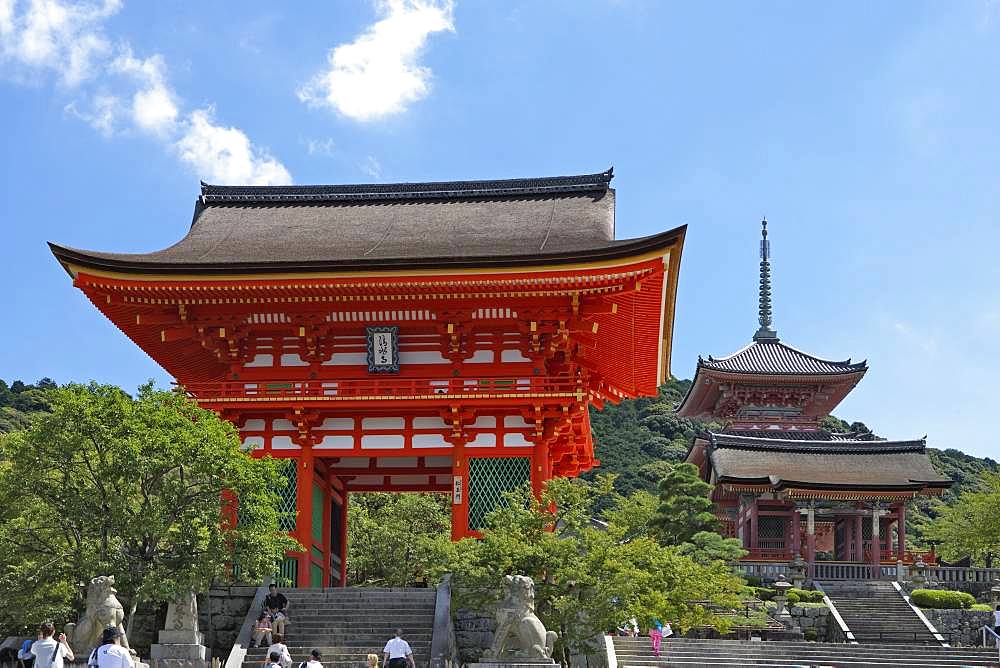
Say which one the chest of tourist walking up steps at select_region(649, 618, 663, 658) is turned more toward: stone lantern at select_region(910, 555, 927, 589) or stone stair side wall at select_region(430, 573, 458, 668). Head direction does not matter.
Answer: the stone lantern

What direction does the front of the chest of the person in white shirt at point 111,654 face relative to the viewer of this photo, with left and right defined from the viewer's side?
facing away from the viewer

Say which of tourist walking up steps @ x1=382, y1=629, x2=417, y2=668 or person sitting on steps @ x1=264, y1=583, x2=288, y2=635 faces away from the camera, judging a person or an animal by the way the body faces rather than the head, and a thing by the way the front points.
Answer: the tourist walking up steps

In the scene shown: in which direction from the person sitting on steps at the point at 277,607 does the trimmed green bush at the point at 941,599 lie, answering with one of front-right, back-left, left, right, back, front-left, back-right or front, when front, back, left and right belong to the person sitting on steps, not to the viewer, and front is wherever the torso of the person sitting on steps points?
back-left

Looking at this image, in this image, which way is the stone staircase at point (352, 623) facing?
toward the camera

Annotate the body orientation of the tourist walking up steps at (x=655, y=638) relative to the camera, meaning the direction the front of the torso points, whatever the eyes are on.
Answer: away from the camera

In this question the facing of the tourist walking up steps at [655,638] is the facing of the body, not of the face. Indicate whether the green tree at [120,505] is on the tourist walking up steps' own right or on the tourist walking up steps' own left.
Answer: on the tourist walking up steps' own left

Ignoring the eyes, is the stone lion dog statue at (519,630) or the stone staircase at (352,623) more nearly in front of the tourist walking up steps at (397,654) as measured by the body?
the stone staircase
